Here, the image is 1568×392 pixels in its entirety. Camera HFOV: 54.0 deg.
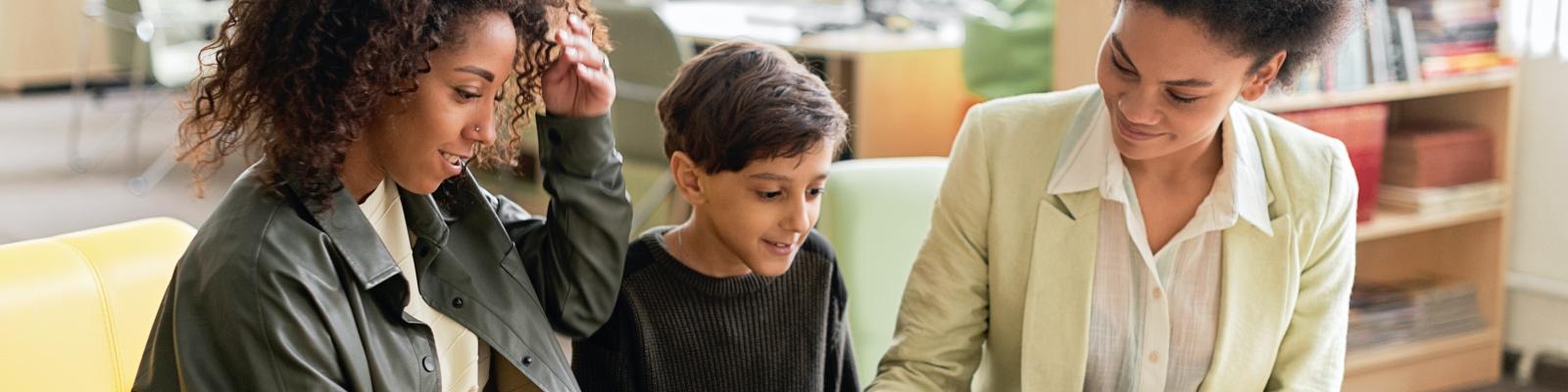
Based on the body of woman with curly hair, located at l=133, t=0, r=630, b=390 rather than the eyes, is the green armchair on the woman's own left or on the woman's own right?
on the woman's own left

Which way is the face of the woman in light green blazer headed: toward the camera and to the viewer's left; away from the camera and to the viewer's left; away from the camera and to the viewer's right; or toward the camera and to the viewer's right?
toward the camera and to the viewer's left

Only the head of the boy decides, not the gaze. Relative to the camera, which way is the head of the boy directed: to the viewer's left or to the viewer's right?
to the viewer's right

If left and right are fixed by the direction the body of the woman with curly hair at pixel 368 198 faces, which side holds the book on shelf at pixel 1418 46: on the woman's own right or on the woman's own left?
on the woman's own left

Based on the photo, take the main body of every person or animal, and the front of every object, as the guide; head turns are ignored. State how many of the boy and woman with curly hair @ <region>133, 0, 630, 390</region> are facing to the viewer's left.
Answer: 0

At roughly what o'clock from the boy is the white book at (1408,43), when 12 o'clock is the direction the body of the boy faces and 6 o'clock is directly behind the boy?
The white book is roughly at 9 o'clock from the boy.

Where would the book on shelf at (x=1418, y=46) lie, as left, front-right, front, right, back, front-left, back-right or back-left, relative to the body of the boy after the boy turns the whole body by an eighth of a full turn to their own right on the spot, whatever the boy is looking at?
back-left

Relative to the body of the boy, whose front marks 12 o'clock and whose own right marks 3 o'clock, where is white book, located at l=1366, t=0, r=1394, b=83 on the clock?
The white book is roughly at 9 o'clock from the boy.

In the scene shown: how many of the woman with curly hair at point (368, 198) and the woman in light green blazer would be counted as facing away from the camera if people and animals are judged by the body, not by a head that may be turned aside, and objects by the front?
0

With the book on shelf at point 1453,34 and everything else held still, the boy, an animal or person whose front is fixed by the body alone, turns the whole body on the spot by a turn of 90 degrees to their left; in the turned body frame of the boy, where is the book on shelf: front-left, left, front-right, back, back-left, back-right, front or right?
front

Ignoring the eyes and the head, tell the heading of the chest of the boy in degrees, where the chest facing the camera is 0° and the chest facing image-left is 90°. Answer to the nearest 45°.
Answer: approximately 315°
